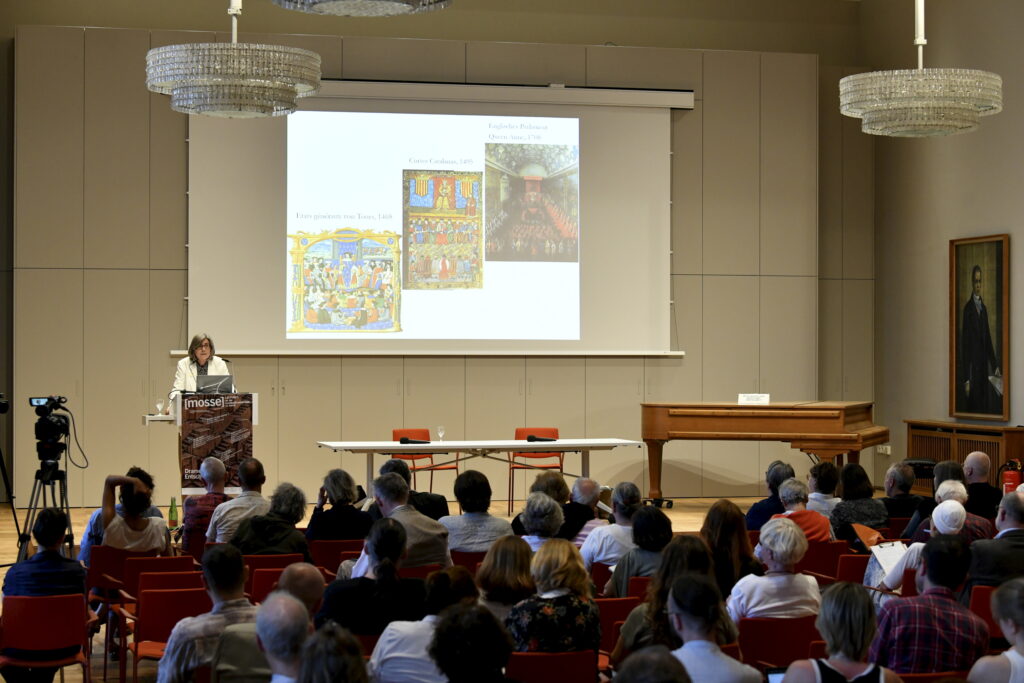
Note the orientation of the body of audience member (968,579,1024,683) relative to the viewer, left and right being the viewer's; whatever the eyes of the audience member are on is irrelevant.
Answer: facing away from the viewer and to the left of the viewer

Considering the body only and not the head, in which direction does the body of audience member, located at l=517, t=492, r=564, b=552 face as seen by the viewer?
away from the camera

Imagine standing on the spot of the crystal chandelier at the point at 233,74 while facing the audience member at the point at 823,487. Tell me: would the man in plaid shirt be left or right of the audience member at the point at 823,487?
right

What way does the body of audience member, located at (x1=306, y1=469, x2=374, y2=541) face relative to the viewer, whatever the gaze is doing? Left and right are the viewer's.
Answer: facing away from the viewer

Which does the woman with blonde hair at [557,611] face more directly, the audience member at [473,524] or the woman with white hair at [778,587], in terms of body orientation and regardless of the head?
the audience member

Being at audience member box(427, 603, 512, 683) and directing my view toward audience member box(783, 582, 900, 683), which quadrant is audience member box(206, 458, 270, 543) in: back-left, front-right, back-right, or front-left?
back-left

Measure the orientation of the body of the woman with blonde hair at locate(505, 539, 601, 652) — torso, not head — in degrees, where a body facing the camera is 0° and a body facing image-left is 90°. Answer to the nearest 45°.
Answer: approximately 180°

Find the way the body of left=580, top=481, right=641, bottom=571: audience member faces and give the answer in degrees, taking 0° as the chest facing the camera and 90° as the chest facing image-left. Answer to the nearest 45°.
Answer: approximately 135°

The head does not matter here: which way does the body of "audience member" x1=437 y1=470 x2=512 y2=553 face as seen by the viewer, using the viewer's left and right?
facing away from the viewer

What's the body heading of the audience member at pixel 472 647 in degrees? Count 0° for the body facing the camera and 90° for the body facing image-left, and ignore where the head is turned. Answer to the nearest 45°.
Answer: approximately 180°

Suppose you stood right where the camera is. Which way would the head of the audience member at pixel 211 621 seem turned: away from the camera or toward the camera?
away from the camera

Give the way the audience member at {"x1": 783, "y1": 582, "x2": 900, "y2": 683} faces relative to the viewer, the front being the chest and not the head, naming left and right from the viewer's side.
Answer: facing away from the viewer

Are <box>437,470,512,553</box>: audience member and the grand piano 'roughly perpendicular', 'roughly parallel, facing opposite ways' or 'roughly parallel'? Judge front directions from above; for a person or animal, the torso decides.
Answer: roughly perpendicular

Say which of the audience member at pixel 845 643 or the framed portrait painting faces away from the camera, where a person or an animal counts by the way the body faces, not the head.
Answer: the audience member
